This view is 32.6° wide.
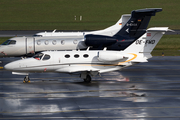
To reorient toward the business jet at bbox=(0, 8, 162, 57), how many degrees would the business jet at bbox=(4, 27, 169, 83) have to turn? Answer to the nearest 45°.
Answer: approximately 90° to its right

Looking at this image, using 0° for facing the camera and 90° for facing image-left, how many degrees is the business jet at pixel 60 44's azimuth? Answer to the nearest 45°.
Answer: approximately 90°

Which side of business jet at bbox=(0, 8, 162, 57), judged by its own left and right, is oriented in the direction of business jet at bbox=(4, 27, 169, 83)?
left

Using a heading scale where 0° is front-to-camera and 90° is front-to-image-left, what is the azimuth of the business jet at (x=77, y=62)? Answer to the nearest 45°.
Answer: approximately 90°

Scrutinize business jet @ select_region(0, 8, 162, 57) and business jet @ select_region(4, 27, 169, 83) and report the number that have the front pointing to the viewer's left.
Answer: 2
